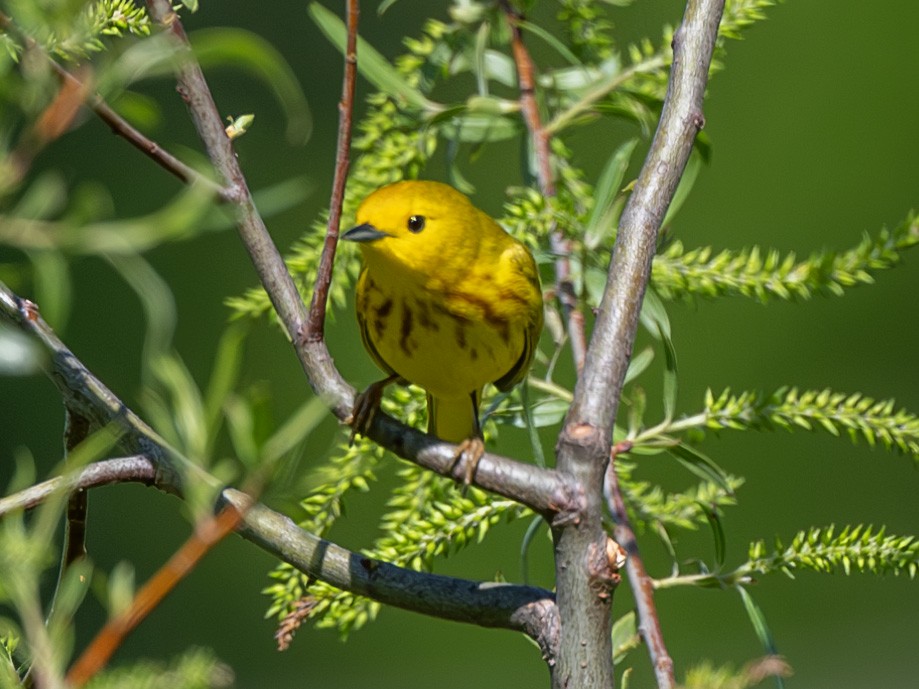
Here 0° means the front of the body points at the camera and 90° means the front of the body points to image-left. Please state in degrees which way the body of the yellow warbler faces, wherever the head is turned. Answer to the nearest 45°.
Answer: approximately 45°

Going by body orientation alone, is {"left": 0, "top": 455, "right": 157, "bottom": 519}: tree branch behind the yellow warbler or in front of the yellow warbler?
in front

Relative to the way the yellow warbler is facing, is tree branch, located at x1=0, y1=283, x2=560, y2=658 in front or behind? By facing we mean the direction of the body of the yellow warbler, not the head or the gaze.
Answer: in front
